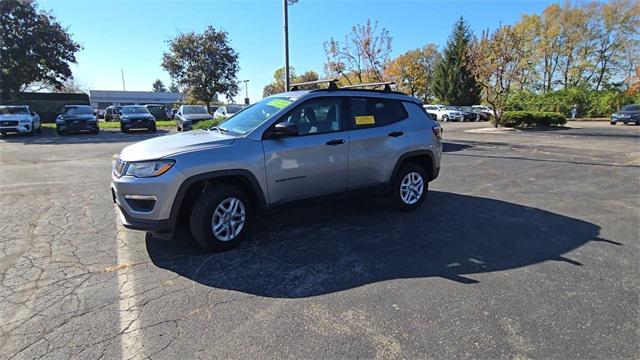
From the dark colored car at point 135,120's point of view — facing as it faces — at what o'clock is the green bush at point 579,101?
The green bush is roughly at 9 o'clock from the dark colored car.

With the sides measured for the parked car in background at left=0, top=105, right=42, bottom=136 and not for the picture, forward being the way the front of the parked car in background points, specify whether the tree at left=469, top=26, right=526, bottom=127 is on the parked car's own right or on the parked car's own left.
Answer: on the parked car's own left

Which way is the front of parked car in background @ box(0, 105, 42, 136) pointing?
toward the camera

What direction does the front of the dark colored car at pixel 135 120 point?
toward the camera

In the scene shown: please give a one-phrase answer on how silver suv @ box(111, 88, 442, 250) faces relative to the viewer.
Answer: facing the viewer and to the left of the viewer

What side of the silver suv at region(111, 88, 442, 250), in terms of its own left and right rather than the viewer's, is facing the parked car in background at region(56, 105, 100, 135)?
right

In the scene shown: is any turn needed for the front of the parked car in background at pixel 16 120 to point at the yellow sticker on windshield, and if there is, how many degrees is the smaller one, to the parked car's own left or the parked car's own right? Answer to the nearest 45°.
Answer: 0° — it already faces it

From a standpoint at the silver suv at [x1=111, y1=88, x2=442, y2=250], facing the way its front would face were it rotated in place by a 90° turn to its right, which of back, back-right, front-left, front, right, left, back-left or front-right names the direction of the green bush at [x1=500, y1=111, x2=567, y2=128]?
right

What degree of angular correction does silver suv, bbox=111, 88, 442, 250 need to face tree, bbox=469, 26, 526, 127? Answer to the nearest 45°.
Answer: approximately 180°

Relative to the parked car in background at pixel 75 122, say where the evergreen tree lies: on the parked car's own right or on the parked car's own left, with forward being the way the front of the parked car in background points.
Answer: on the parked car's own left

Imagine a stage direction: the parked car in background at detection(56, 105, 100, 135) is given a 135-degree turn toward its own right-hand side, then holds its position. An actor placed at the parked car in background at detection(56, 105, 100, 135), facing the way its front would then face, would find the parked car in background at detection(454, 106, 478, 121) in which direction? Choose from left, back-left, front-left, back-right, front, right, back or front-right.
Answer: back-right

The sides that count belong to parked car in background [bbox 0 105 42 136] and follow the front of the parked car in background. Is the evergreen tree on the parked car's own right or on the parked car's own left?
on the parked car's own left

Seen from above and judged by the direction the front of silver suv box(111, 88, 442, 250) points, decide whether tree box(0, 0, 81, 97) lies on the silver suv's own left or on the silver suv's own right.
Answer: on the silver suv's own right

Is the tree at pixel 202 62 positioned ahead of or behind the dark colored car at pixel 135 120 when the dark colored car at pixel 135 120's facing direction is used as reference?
behind

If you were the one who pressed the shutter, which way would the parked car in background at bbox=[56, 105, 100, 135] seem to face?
facing the viewer

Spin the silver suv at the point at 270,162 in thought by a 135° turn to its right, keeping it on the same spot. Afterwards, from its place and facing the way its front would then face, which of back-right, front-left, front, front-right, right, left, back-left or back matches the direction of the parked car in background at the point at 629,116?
front-right

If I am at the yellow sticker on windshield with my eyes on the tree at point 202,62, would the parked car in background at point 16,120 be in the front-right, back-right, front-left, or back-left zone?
front-left
